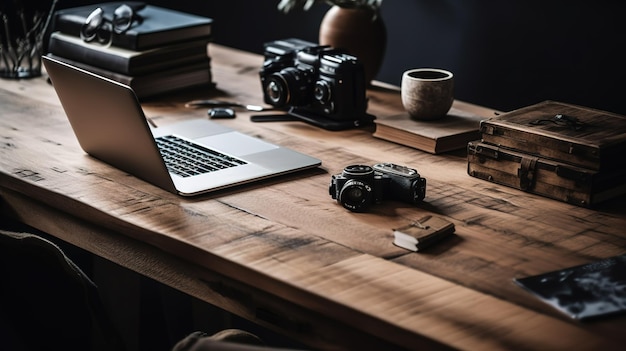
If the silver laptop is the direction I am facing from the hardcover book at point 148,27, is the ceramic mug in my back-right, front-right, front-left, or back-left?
front-left

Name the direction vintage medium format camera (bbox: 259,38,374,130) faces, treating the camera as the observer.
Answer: facing the viewer and to the left of the viewer

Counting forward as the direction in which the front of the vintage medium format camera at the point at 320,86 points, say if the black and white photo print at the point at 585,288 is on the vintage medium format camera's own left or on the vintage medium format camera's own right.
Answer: on the vintage medium format camera's own left

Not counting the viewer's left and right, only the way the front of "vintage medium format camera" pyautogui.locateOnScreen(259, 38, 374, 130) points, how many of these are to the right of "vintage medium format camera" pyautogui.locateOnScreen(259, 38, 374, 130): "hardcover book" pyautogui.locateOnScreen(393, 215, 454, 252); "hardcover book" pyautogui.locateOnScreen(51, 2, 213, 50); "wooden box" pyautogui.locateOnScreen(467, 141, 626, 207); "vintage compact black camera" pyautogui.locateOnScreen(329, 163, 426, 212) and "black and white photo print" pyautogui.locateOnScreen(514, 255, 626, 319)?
1

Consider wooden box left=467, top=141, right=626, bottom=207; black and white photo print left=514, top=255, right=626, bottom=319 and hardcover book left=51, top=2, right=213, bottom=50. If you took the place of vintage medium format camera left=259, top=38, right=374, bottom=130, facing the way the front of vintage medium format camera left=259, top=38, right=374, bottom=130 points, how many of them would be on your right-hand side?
1

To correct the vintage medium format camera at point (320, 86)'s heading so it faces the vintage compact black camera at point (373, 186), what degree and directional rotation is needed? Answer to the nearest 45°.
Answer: approximately 45° to its left

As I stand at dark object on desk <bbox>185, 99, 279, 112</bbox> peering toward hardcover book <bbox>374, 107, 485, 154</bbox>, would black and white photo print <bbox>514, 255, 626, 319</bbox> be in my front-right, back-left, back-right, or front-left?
front-right
